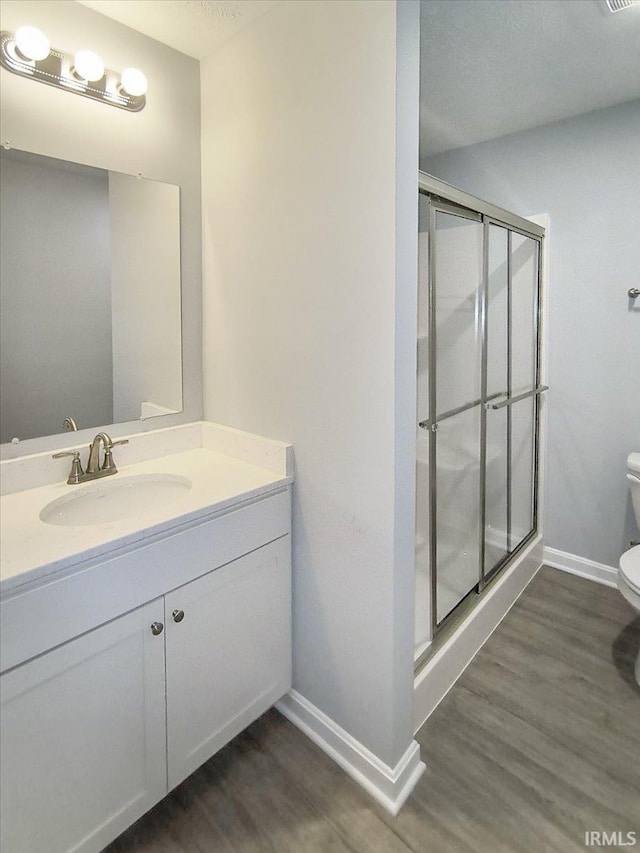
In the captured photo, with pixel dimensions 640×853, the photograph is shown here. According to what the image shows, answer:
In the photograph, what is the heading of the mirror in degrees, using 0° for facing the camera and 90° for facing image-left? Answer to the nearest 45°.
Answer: approximately 315°

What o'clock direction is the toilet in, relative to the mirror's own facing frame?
The toilet is roughly at 11 o'clock from the mirror.

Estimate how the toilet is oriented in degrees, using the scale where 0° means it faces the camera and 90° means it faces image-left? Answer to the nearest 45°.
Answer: approximately 45°

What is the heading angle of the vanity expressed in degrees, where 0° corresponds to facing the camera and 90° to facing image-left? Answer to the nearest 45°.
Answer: approximately 315°
